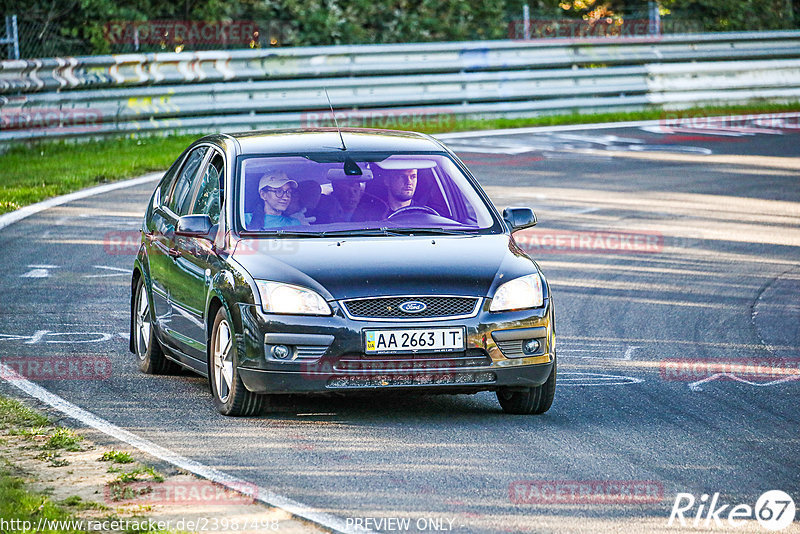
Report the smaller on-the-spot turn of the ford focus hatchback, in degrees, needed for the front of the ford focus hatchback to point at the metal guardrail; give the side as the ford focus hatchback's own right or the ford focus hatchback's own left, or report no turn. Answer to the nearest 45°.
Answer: approximately 180°

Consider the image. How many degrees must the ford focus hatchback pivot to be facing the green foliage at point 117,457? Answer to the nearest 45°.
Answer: approximately 45° to its right

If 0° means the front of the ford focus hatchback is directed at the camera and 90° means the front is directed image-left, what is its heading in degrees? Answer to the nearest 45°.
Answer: approximately 0°

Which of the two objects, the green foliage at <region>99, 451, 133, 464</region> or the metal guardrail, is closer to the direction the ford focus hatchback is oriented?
the green foliage
